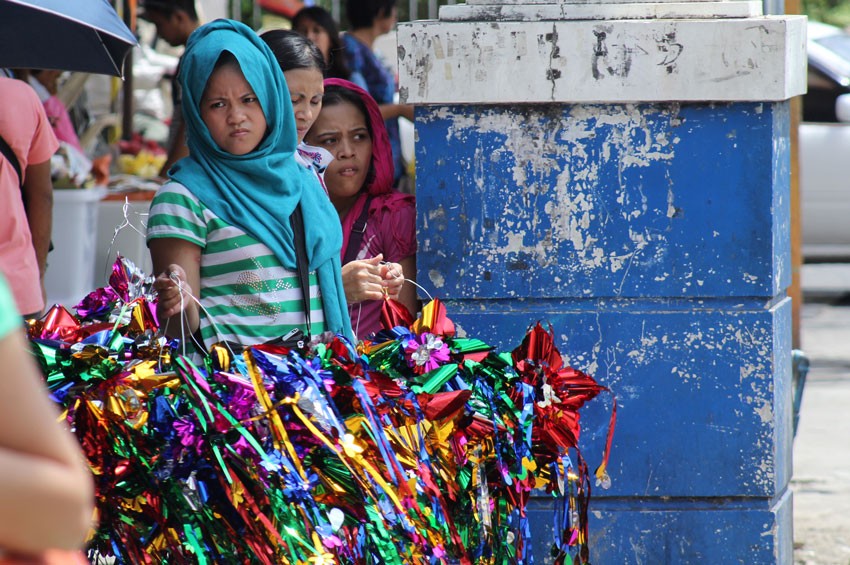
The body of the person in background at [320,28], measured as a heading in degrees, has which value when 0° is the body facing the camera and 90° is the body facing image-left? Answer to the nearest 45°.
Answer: approximately 45°

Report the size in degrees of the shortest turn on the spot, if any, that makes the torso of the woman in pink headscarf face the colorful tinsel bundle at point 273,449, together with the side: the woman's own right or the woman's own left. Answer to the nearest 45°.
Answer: approximately 45° to the woman's own left

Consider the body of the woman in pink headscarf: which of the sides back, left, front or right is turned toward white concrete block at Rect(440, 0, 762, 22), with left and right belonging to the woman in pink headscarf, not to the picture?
left

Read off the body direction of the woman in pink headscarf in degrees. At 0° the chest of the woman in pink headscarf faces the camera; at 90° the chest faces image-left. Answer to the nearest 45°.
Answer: approximately 45°

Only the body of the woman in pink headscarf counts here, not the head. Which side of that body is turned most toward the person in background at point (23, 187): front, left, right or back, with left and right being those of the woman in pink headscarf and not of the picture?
right

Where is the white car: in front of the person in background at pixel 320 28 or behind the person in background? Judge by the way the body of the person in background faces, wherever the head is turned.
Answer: behind
